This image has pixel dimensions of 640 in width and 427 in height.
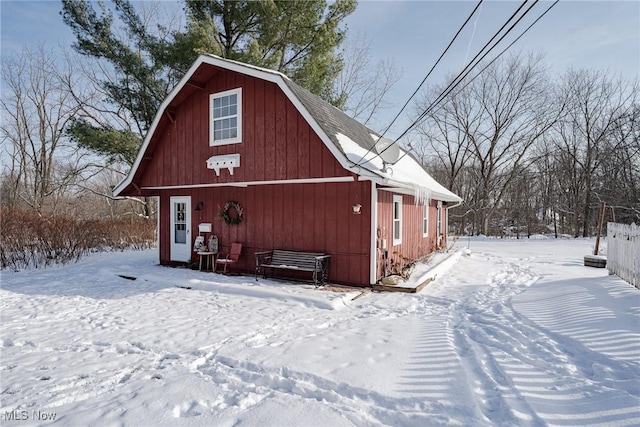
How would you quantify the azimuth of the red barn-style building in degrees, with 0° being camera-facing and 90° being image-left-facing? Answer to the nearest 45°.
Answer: approximately 45°

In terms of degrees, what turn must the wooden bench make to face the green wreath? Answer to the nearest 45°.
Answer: approximately 90° to its right

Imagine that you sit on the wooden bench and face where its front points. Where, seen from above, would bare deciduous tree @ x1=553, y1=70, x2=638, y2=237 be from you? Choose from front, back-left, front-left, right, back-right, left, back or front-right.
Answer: back

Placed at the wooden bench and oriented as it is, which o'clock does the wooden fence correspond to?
The wooden fence is roughly at 8 o'clock from the wooden bench.

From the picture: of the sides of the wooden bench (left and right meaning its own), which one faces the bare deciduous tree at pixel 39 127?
right

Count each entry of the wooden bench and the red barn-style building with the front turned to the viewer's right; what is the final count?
0

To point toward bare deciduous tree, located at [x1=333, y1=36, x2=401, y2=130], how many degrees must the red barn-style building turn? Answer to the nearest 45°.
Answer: approximately 135° to its right

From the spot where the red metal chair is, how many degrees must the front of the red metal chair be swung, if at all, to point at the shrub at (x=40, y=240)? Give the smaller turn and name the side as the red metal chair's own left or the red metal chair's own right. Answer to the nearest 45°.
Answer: approximately 90° to the red metal chair's own right

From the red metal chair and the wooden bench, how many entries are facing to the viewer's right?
0

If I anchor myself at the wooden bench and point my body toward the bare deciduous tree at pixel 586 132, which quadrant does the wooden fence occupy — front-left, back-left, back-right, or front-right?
front-right

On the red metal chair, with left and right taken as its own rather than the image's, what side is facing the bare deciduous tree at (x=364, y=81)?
back

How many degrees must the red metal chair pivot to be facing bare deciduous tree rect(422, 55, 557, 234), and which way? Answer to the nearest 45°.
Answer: approximately 180°

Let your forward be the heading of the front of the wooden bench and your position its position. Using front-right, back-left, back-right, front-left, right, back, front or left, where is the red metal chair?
right
